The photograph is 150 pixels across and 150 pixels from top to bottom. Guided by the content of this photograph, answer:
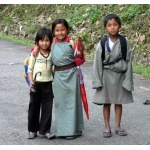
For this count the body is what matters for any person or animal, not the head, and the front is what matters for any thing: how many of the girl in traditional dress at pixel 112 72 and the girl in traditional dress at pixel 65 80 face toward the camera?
2

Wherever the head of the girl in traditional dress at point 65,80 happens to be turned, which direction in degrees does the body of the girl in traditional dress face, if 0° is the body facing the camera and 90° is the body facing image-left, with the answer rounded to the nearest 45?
approximately 0°

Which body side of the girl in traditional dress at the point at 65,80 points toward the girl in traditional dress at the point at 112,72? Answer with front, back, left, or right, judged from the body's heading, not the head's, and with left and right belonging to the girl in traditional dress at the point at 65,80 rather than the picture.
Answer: left

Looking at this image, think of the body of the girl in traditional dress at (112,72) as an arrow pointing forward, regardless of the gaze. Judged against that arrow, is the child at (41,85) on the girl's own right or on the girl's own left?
on the girl's own right

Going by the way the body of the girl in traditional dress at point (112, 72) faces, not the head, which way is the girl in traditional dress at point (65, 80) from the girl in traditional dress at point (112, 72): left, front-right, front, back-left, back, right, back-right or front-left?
right
